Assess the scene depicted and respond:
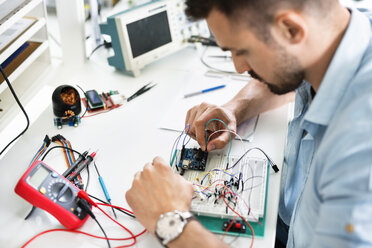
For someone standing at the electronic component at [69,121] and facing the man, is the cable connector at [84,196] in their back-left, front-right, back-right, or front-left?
front-right

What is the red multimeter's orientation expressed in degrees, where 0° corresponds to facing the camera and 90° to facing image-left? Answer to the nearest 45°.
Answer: approximately 315°

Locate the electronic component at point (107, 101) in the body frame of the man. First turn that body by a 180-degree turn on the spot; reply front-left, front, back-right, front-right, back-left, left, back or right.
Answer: back-left

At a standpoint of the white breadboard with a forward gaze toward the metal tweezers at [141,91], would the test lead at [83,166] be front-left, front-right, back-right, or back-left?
front-left

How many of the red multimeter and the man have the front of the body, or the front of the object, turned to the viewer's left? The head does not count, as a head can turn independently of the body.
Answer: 1

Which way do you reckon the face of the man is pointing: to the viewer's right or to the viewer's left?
to the viewer's left

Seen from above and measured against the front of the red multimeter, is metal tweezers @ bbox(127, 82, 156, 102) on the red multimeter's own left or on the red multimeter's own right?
on the red multimeter's own left

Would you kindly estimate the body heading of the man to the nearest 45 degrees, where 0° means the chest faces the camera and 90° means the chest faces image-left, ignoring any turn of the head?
approximately 90°
